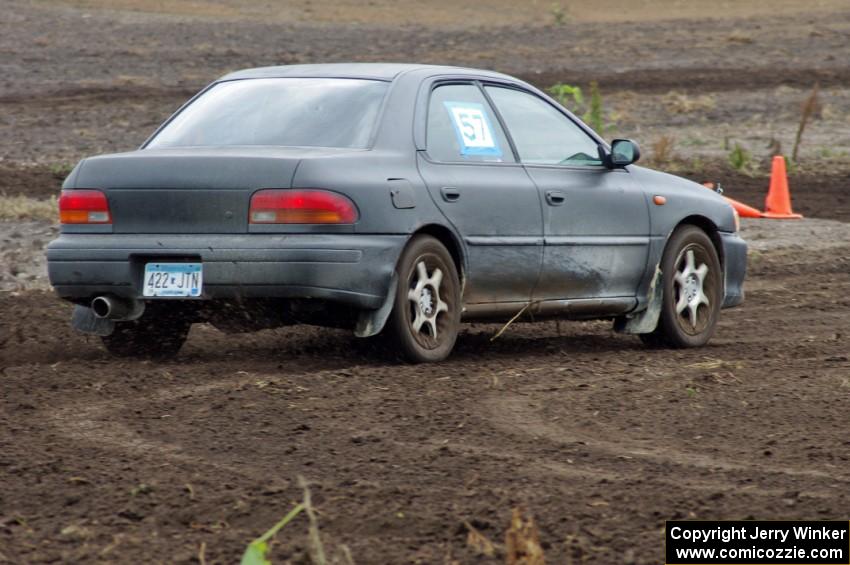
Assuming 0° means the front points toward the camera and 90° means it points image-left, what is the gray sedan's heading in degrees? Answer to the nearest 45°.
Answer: approximately 225°

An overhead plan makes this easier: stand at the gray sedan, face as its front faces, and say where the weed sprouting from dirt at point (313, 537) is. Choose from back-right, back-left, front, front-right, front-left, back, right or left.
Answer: back-right

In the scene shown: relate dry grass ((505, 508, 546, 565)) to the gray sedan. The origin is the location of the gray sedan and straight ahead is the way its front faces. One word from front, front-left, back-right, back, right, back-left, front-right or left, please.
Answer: back-right

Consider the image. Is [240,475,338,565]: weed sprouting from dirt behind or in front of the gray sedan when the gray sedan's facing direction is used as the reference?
behind

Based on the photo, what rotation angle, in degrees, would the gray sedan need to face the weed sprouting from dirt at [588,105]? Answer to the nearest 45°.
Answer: approximately 45° to its left

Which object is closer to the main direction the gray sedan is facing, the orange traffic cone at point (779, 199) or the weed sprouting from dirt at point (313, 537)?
the orange traffic cone
